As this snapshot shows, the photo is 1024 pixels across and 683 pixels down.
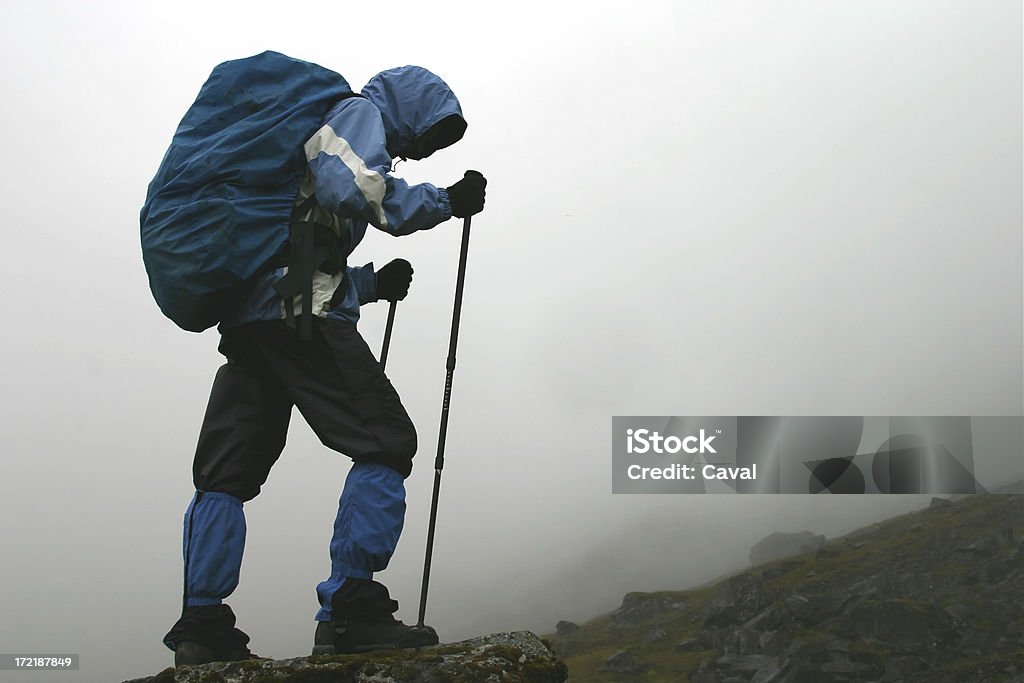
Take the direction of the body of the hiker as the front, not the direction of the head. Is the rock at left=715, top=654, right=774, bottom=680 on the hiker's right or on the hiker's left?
on the hiker's left

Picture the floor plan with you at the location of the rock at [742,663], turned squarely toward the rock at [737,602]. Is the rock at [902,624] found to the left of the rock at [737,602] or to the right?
right

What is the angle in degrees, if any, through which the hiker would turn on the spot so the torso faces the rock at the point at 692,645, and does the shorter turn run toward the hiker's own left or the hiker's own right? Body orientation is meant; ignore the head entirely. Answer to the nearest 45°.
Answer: approximately 45° to the hiker's own left

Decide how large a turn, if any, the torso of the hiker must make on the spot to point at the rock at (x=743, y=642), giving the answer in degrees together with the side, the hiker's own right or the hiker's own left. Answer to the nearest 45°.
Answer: approximately 45° to the hiker's own left

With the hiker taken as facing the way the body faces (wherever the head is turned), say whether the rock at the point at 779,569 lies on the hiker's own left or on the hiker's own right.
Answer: on the hiker's own left

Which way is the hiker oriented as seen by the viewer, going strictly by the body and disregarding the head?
to the viewer's right

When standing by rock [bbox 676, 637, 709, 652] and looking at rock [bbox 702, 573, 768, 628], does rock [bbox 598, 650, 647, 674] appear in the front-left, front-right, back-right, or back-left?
back-left

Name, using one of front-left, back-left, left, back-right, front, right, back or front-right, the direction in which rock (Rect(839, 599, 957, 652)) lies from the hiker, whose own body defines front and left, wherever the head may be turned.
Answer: front-left
